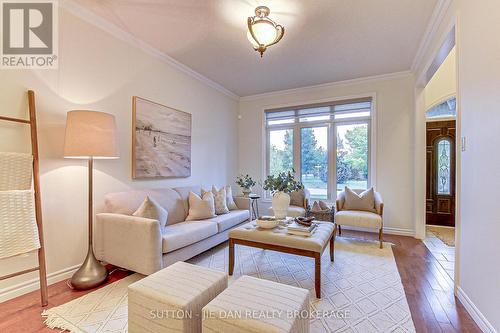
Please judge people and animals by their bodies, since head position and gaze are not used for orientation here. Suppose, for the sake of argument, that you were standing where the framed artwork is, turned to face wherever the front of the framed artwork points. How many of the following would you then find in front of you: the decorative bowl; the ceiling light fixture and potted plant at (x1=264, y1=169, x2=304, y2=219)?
3

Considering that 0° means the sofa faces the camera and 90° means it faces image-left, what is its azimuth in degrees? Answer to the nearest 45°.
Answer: approximately 315°

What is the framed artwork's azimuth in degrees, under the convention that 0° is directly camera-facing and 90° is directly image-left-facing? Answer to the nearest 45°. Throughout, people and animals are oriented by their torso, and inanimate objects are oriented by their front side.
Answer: approximately 315°

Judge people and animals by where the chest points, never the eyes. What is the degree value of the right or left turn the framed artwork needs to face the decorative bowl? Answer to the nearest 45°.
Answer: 0° — it already faces it

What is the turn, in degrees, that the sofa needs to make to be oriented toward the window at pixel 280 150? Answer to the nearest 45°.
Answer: approximately 90° to its left

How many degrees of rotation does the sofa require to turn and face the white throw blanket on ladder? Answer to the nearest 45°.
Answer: approximately 135° to its right

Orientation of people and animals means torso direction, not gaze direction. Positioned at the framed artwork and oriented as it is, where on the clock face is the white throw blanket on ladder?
The white throw blanket on ladder is roughly at 3 o'clock from the framed artwork.

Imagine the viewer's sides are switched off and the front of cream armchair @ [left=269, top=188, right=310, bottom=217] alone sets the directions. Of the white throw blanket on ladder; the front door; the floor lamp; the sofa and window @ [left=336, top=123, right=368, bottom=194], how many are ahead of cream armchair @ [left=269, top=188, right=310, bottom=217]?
3
